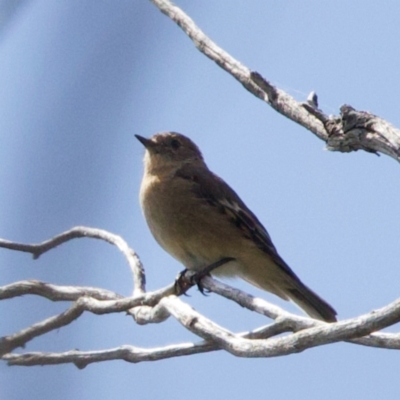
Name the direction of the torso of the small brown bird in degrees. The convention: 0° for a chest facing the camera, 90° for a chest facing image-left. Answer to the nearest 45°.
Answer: approximately 90°

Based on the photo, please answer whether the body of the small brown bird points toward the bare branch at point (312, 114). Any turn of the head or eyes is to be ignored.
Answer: no
